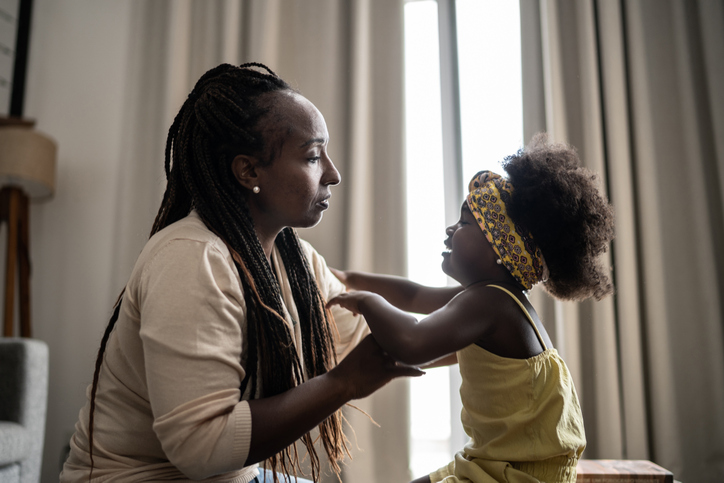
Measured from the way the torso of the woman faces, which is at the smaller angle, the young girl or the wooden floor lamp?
the young girl

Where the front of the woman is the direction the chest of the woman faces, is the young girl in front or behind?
in front

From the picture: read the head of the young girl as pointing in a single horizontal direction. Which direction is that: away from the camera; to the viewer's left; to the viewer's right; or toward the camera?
to the viewer's left

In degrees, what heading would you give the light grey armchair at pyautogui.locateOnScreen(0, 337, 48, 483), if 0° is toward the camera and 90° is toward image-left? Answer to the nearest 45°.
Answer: approximately 45°

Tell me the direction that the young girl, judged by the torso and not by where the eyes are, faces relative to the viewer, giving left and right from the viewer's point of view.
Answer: facing to the left of the viewer

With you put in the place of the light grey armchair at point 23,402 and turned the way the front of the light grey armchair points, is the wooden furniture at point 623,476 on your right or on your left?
on your left

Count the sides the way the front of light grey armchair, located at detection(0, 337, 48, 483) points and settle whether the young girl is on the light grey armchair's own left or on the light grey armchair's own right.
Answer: on the light grey armchair's own left

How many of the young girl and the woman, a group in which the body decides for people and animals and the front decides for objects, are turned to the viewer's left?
1

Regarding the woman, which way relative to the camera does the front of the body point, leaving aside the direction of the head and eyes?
to the viewer's right

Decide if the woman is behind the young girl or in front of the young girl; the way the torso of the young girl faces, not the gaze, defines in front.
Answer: in front

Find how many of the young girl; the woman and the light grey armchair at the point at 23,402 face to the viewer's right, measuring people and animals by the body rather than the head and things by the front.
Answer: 1

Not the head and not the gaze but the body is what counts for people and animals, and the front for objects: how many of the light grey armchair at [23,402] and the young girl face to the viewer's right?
0
